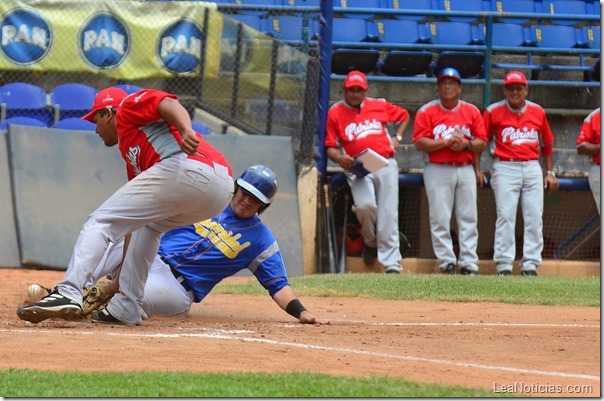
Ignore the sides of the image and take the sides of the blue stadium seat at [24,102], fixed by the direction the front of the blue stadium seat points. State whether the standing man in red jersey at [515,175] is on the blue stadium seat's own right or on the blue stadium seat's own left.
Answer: on the blue stadium seat's own left

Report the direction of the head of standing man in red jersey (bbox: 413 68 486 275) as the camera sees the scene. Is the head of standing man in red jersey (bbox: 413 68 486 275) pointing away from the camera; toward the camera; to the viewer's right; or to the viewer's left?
toward the camera

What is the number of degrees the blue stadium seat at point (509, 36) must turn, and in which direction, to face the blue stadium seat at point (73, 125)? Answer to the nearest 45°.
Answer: approximately 45° to its right

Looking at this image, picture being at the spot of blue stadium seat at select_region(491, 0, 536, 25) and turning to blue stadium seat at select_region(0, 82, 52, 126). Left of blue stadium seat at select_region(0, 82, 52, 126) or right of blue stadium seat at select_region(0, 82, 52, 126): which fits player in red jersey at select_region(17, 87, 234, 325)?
left

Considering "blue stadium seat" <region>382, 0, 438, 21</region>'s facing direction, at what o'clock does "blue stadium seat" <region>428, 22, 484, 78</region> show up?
"blue stadium seat" <region>428, 22, 484, 78</region> is roughly at 11 o'clock from "blue stadium seat" <region>382, 0, 438, 21</region>.

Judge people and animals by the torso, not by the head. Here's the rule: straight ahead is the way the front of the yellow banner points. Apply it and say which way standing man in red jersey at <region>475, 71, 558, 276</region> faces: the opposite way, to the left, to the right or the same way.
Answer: the same way

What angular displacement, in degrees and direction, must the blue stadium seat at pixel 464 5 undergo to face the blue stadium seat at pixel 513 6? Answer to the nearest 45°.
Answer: approximately 135° to its left

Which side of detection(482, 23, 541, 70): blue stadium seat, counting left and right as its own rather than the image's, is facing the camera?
front

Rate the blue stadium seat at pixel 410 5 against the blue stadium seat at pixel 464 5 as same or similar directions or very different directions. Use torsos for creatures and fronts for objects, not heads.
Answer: same or similar directions

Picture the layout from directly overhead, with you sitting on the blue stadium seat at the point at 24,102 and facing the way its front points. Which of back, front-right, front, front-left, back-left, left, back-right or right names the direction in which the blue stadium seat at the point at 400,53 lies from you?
left

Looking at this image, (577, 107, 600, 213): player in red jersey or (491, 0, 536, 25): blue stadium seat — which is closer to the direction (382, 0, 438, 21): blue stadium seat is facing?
the player in red jersey

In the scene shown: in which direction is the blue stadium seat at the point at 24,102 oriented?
toward the camera

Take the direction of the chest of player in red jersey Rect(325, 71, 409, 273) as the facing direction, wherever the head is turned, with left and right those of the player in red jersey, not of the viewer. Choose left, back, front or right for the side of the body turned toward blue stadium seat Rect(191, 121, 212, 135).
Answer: right

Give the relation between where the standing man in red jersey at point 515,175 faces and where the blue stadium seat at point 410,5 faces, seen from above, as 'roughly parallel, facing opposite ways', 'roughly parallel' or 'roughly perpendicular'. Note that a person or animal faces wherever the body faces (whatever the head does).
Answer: roughly parallel

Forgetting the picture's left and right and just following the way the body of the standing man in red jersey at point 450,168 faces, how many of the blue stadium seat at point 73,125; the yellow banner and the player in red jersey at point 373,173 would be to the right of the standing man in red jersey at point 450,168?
3

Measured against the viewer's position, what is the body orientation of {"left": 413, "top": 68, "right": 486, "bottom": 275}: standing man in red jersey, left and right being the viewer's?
facing the viewer

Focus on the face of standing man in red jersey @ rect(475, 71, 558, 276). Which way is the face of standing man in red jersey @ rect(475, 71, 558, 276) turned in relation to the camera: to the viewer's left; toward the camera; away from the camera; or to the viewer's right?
toward the camera
